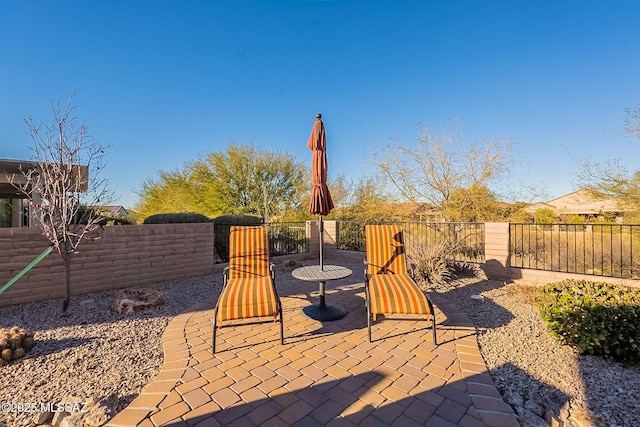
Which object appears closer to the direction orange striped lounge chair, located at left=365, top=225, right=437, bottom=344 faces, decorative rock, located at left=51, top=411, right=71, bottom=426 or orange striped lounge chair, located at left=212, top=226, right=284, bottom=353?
the decorative rock

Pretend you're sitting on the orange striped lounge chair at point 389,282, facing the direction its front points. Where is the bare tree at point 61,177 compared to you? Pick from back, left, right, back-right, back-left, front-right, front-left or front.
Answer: right

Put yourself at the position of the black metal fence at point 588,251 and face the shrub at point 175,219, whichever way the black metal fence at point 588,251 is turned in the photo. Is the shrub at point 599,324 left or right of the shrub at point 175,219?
left

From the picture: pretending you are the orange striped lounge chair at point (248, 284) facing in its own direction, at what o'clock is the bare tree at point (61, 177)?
The bare tree is roughly at 4 o'clock from the orange striped lounge chair.

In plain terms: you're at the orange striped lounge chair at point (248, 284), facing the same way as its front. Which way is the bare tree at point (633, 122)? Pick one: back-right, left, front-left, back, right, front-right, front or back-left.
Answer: left

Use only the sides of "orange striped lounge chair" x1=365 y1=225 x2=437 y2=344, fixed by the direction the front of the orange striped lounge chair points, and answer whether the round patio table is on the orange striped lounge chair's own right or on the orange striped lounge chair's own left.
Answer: on the orange striped lounge chair's own right

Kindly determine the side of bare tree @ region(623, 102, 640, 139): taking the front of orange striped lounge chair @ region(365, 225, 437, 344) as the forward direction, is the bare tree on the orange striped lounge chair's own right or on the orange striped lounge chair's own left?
on the orange striped lounge chair's own left

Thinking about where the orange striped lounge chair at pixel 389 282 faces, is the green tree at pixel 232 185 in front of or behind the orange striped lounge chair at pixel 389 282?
behind

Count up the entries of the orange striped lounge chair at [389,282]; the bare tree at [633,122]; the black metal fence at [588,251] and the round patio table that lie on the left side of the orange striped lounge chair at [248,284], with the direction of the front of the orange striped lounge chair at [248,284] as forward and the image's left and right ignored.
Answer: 4

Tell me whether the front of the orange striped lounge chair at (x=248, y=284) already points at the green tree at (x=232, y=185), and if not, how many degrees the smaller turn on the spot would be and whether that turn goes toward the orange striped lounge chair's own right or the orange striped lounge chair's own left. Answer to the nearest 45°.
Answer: approximately 180°

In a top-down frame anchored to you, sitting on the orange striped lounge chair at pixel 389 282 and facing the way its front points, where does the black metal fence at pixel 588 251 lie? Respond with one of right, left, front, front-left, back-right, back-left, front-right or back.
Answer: back-left

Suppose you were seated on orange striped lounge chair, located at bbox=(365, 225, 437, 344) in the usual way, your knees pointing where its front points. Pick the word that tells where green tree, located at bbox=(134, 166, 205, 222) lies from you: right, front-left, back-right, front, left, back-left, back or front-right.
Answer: back-right

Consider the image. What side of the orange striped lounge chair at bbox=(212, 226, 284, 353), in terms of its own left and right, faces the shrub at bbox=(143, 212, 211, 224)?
back
